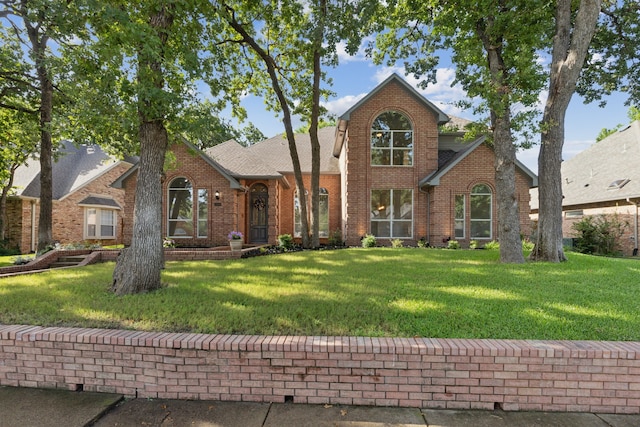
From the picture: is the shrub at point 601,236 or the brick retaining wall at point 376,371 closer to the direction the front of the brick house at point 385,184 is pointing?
the brick retaining wall

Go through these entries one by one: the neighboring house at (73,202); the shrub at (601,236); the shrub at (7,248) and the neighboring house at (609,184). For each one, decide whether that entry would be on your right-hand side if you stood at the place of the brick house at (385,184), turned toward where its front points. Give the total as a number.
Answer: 2

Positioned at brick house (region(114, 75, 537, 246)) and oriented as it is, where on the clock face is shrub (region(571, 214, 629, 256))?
The shrub is roughly at 9 o'clock from the brick house.

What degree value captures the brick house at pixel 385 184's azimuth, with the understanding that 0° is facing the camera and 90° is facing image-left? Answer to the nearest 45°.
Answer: approximately 0°

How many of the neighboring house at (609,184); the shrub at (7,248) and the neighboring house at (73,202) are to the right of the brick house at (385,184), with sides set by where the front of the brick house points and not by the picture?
2

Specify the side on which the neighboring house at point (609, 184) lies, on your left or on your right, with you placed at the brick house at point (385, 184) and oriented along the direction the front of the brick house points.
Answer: on your left

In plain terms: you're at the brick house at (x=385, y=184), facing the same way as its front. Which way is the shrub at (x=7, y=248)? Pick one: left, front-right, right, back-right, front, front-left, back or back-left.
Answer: right

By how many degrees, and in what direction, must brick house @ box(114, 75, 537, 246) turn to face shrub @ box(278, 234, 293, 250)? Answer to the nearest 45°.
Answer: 0° — it already faces it

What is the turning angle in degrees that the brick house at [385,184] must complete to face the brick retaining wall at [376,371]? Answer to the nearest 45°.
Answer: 0° — it already faces it

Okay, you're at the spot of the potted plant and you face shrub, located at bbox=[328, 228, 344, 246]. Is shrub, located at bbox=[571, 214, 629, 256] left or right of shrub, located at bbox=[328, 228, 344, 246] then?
right
